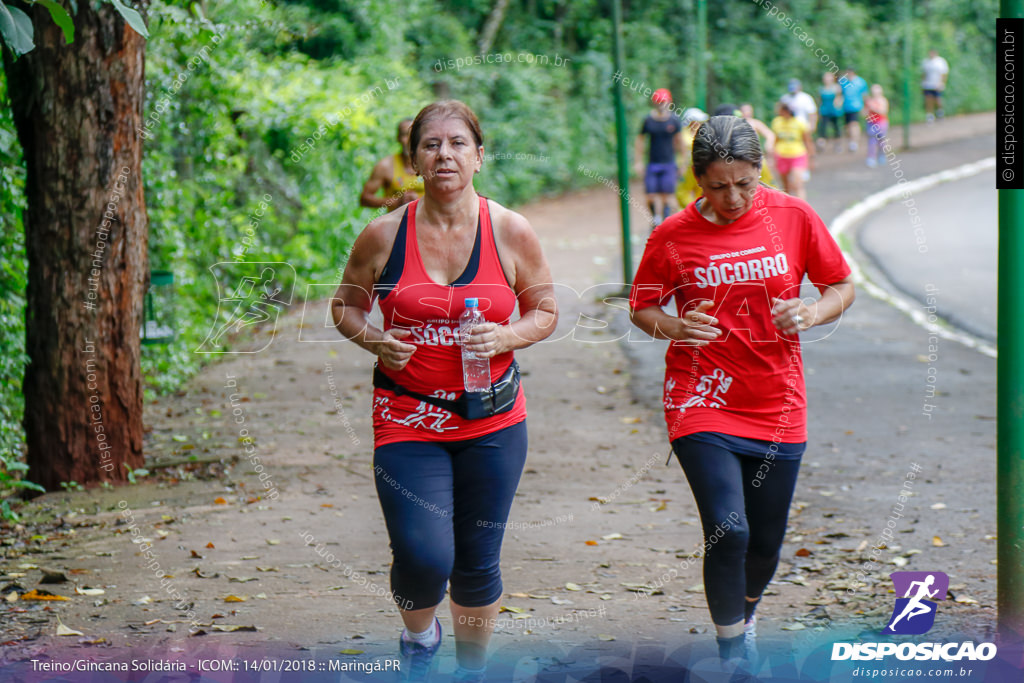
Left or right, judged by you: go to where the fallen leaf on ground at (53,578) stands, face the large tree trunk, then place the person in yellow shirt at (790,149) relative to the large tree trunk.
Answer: right

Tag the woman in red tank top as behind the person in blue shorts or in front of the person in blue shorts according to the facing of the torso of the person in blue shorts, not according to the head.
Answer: in front

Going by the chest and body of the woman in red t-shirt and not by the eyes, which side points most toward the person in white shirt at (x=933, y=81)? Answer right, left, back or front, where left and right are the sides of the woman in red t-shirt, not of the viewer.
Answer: back

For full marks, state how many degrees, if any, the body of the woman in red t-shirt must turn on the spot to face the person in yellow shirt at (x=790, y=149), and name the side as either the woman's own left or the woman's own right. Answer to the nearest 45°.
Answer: approximately 180°

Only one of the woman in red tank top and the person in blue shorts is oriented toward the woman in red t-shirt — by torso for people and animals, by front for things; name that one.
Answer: the person in blue shorts

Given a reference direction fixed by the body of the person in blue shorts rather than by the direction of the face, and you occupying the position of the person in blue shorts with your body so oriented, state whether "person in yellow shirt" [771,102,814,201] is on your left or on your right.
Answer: on your left

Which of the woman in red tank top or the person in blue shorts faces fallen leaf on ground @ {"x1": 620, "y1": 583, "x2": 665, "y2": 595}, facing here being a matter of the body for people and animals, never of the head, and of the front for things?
the person in blue shorts

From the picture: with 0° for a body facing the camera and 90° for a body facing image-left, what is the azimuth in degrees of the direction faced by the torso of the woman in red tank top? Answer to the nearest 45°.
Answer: approximately 0°

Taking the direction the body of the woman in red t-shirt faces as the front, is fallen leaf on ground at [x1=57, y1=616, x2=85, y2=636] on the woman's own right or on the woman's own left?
on the woman's own right

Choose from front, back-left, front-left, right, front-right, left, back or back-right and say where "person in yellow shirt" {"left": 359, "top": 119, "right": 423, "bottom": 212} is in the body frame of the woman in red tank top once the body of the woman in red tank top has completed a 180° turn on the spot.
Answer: front
